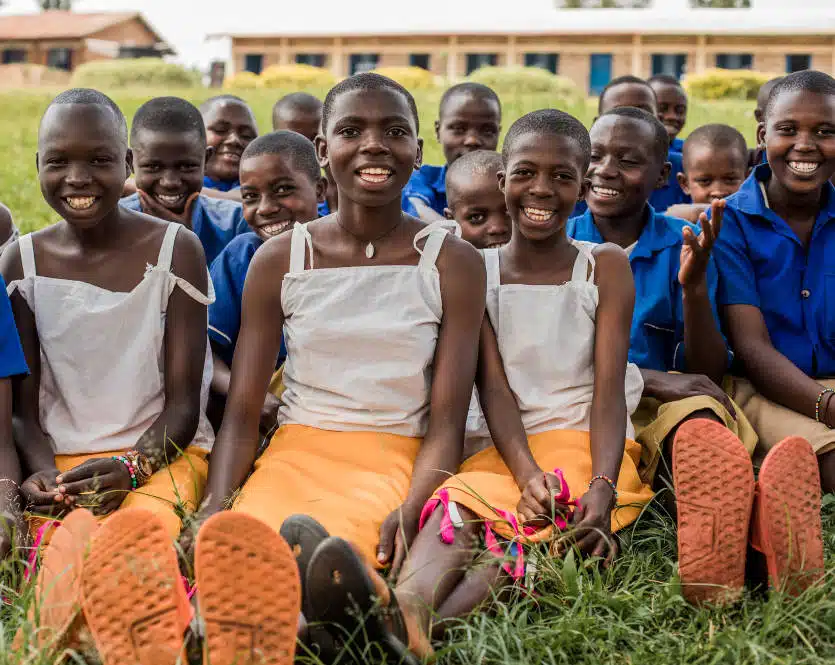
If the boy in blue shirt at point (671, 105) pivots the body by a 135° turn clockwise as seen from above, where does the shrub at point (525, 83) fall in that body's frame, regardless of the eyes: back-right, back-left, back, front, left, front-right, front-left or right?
front-right

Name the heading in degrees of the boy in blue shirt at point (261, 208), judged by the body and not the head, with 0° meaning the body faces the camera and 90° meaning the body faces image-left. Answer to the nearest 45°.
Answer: approximately 45°

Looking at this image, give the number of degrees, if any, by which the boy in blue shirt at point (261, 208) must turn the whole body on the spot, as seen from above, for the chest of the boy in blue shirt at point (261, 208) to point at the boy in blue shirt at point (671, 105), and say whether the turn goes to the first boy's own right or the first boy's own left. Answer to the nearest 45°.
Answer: approximately 180°

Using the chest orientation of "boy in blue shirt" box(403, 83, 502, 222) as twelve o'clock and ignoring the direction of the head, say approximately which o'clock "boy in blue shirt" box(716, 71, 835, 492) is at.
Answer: "boy in blue shirt" box(716, 71, 835, 492) is roughly at 11 o'clock from "boy in blue shirt" box(403, 83, 502, 222).
